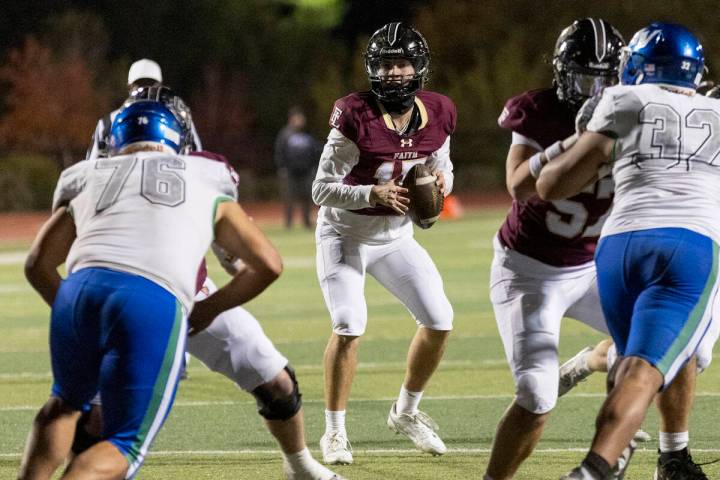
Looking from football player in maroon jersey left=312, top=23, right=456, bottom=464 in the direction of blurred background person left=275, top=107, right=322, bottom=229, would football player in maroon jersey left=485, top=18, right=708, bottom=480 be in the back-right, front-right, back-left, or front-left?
back-right

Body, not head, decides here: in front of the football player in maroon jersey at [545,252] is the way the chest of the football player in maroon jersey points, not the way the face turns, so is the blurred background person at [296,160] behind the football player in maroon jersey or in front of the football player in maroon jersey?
behind

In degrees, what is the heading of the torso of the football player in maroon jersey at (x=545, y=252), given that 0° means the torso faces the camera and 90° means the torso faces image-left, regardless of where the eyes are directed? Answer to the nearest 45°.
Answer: approximately 315°

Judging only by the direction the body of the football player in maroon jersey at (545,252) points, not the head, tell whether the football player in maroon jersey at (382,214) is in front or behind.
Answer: behind

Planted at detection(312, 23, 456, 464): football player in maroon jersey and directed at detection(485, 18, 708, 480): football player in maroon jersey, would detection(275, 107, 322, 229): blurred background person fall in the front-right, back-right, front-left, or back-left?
back-left
